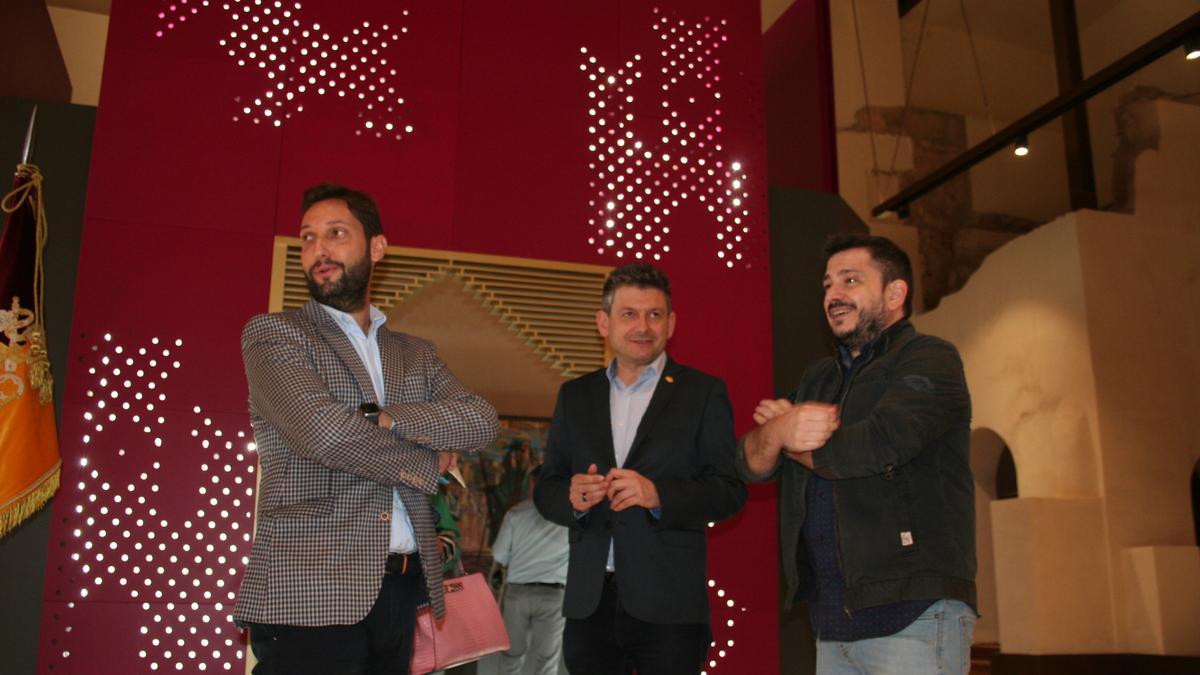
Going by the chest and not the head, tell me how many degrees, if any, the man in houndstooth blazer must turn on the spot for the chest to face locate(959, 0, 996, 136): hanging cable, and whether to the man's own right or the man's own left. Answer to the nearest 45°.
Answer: approximately 90° to the man's own left

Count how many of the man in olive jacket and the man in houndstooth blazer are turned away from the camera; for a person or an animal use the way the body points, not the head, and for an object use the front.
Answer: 0

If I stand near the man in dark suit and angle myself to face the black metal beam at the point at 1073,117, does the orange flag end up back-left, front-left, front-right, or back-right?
back-left

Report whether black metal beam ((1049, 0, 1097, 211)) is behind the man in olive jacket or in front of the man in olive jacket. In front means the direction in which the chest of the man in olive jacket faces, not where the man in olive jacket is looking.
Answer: behind

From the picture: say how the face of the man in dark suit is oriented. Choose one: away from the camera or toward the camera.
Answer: toward the camera

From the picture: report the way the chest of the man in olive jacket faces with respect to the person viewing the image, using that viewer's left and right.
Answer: facing the viewer and to the left of the viewer

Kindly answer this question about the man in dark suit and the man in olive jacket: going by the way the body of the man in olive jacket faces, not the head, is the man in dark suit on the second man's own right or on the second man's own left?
on the second man's own right

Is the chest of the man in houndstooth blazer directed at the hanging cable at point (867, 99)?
no

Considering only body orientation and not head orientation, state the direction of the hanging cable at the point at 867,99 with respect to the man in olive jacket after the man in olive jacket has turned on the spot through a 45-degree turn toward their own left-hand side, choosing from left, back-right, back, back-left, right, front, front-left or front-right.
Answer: back

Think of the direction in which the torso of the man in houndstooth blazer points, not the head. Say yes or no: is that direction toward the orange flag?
no

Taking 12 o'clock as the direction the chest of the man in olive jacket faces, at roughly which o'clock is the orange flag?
The orange flag is roughly at 2 o'clock from the man in olive jacket.

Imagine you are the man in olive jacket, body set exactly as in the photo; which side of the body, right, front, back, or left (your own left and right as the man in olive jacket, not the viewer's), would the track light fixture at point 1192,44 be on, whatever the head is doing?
back

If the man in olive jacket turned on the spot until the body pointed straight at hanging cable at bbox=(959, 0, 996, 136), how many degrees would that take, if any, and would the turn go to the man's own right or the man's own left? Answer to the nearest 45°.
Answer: approximately 135° to the man's own right

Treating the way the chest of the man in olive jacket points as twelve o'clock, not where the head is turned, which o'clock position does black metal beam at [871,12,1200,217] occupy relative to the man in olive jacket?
The black metal beam is roughly at 5 o'clock from the man in olive jacket.

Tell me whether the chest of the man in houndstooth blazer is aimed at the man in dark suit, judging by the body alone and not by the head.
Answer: no

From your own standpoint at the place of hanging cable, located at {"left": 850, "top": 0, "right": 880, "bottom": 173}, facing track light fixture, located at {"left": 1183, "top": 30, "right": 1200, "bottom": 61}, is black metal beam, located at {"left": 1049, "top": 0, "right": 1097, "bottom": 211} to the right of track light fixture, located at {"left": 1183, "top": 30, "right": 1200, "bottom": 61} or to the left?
left

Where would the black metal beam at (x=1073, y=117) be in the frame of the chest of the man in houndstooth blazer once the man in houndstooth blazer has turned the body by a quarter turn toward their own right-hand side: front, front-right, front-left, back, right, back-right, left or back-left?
back

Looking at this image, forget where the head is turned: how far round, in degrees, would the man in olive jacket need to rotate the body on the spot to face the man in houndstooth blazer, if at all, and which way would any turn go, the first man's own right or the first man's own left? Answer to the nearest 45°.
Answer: approximately 45° to the first man's own right
